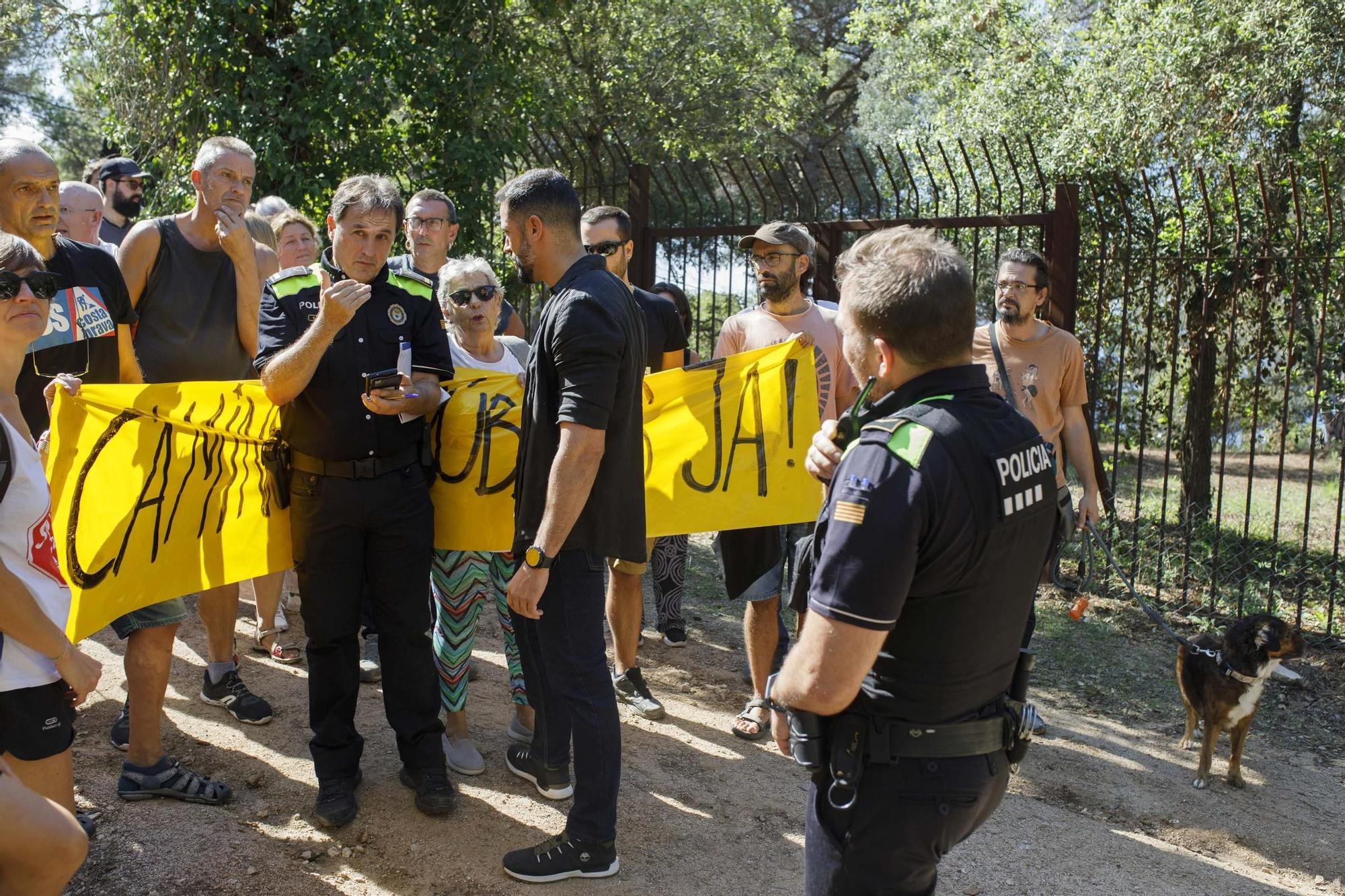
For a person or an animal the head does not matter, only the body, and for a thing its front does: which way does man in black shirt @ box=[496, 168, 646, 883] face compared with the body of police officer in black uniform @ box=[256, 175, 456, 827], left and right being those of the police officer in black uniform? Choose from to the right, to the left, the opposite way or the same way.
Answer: to the right

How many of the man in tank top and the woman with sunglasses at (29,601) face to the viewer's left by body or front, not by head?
0

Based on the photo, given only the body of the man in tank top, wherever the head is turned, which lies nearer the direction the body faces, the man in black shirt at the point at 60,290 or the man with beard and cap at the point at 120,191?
the man in black shirt

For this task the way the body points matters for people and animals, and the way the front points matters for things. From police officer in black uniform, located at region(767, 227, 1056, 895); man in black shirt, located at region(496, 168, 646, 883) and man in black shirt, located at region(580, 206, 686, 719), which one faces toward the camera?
man in black shirt, located at region(580, 206, 686, 719)

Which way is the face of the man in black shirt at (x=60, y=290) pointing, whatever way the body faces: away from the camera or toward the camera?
toward the camera

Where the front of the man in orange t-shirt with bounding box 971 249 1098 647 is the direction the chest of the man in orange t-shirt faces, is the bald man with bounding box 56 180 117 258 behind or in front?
in front

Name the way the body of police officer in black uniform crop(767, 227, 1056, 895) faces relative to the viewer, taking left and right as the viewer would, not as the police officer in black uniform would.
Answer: facing away from the viewer and to the left of the viewer

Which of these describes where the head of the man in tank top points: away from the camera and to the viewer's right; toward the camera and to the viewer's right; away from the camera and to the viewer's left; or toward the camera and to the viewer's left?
toward the camera and to the viewer's right

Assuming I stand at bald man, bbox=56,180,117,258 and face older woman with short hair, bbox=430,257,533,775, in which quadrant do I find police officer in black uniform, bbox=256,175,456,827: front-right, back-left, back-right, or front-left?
front-right

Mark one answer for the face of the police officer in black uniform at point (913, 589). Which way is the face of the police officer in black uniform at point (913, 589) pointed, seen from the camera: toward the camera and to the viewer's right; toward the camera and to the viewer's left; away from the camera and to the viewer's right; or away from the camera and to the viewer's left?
away from the camera and to the viewer's left

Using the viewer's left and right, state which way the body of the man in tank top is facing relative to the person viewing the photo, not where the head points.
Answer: facing the viewer and to the right of the viewer

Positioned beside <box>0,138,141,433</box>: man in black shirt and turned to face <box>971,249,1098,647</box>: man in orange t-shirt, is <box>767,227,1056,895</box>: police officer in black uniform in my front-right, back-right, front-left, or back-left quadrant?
front-right

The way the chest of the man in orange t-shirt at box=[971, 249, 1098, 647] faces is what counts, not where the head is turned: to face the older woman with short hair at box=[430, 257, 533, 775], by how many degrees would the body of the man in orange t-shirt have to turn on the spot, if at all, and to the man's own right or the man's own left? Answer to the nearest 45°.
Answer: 0° — they already face them

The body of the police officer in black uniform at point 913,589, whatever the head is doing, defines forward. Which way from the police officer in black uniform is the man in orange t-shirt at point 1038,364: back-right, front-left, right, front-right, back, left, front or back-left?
front-right

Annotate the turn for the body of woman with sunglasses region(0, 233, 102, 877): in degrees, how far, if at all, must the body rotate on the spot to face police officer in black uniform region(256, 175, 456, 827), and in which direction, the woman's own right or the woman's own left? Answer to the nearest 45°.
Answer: approximately 90° to the woman's own left

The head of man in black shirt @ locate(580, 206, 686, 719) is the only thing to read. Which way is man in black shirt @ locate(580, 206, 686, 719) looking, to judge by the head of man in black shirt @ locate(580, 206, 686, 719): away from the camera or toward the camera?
toward the camera
